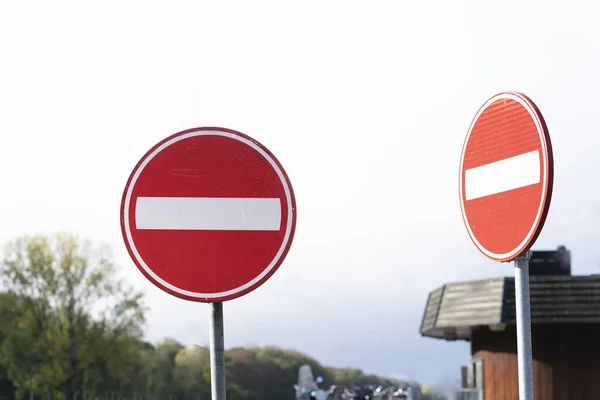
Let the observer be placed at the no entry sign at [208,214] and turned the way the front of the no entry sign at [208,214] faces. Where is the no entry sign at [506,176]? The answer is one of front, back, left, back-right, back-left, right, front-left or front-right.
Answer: left

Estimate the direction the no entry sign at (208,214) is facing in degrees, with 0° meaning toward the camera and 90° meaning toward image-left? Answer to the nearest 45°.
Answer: approximately 0°

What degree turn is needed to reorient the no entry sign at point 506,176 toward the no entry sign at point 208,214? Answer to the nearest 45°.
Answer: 0° — it already faces it

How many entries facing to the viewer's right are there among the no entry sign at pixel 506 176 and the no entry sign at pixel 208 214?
0

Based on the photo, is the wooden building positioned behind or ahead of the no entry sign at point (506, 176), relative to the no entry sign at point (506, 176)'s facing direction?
behind

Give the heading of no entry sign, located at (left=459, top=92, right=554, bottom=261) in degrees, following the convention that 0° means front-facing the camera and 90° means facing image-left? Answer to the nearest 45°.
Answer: approximately 45°

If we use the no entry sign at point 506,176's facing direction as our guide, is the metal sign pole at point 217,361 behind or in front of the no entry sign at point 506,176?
in front

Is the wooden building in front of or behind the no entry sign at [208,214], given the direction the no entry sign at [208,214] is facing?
behind
